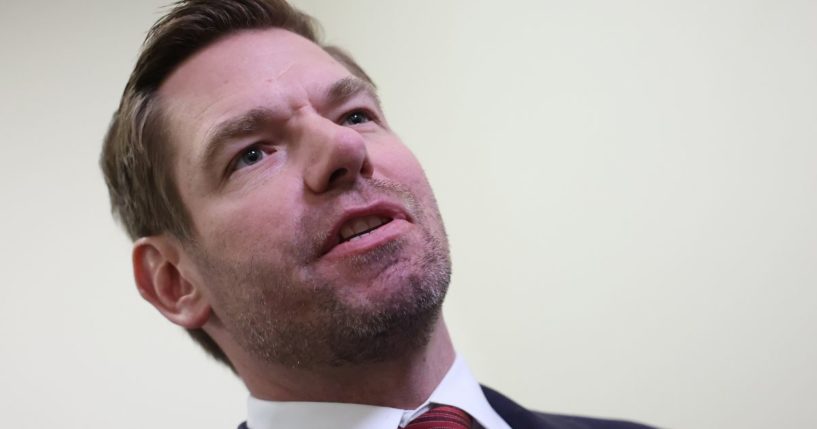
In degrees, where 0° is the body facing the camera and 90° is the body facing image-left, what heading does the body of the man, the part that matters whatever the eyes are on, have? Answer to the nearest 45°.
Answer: approximately 315°
